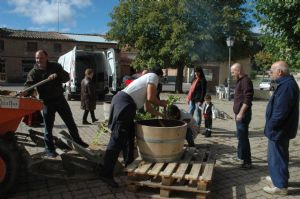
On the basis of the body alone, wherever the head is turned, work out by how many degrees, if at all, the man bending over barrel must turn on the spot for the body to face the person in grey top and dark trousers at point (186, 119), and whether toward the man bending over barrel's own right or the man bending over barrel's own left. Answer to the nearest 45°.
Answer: approximately 45° to the man bending over barrel's own left

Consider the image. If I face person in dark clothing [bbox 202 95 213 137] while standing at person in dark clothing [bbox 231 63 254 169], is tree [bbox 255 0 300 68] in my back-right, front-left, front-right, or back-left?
front-right

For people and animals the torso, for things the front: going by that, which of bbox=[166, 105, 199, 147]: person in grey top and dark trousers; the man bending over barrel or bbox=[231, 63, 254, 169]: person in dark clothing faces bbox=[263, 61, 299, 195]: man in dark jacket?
the man bending over barrel

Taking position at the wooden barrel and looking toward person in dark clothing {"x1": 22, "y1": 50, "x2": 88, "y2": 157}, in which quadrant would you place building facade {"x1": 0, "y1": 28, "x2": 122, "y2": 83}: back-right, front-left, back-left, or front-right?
front-right

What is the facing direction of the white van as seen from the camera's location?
facing away from the viewer and to the left of the viewer

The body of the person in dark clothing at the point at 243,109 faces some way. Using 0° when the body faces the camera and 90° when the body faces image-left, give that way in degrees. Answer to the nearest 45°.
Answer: approximately 90°

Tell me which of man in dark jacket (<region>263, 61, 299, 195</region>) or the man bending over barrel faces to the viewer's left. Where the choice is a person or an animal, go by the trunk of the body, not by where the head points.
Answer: the man in dark jacket

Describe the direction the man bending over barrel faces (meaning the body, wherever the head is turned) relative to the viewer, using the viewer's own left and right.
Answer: facing to the right of the viewer

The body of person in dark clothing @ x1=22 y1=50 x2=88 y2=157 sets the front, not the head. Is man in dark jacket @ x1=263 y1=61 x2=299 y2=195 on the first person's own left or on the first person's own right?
on the first person's own left

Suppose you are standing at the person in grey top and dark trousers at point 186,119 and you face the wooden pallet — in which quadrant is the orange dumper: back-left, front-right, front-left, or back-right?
front-right

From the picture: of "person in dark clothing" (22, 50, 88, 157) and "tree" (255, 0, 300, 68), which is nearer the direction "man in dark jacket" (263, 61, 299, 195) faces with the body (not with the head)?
the person in dark clothing

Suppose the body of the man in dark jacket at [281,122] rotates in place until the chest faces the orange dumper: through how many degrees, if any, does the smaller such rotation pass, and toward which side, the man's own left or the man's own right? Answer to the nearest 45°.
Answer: approximately 45° to the man's own left

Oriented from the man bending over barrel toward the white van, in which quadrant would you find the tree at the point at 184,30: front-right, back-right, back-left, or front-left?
front-right

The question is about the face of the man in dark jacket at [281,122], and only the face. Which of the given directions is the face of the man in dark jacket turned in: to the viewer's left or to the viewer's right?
to the viewer's left
